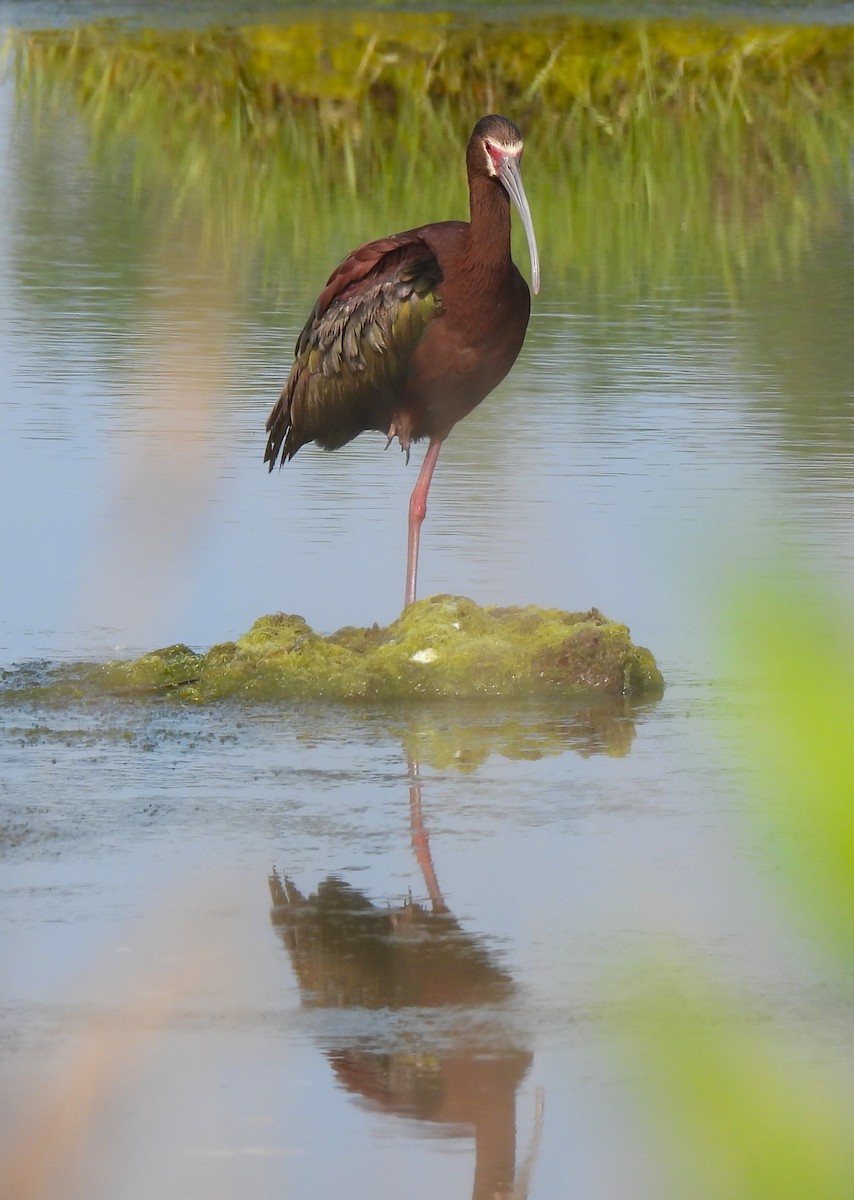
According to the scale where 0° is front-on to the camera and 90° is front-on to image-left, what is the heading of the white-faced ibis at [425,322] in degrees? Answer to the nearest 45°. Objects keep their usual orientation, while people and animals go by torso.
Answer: approximately 315°
